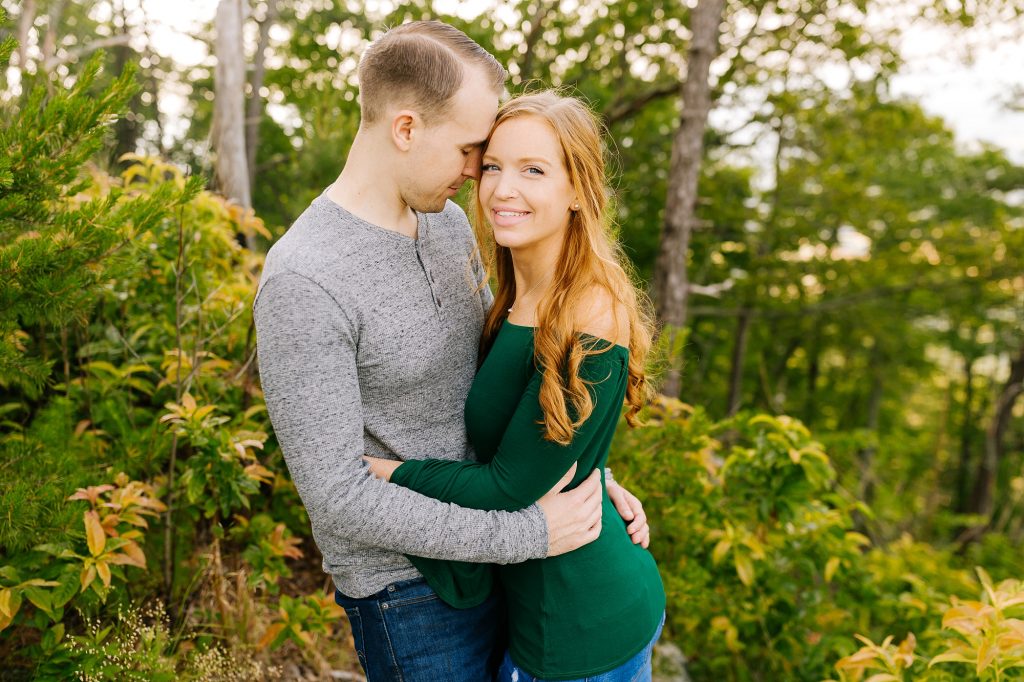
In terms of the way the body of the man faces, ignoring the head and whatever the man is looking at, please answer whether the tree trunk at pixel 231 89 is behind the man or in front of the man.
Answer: behind

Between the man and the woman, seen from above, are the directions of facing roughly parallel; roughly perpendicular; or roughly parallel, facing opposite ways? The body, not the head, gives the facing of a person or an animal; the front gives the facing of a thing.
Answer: roughly perpendicular

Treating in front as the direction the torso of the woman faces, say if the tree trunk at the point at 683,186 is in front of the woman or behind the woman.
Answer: behind

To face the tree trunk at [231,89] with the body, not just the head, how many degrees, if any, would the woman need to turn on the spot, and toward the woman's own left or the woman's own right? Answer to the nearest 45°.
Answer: approximately 90° to the woman's own right

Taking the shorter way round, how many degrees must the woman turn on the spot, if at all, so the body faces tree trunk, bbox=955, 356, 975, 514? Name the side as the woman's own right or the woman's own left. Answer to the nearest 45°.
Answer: approximately 180°

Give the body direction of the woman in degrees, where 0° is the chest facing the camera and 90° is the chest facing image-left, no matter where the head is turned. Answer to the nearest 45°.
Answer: approximately 45°

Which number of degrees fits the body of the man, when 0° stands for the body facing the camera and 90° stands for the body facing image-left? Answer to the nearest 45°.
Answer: approximately 315°

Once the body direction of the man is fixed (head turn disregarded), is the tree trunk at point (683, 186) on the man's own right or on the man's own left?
on the man's own left
